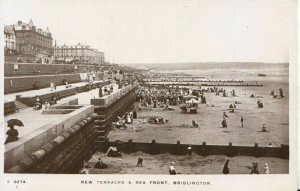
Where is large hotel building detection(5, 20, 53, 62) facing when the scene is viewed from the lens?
facing the viewer and to the right of the viewer
